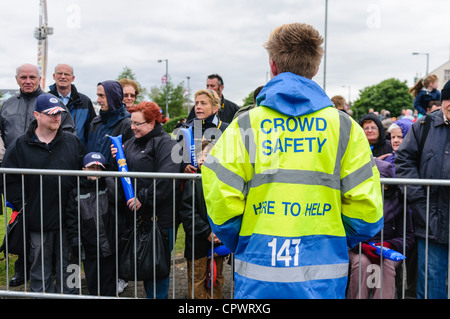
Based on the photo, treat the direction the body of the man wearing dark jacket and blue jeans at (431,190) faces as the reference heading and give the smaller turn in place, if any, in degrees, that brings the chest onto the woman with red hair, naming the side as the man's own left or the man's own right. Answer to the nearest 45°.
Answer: approximately 135° to the man's own right

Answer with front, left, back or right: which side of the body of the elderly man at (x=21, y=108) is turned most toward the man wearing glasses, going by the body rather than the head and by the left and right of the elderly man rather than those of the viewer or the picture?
left

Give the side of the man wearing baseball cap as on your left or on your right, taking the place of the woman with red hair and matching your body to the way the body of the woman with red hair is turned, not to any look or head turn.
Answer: on your right

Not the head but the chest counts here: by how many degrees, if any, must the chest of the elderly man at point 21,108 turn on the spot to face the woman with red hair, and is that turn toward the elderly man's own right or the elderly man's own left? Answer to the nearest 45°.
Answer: approximately 45° to the elderly man's own left

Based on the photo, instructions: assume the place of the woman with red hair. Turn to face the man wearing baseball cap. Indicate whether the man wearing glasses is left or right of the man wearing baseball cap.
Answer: right

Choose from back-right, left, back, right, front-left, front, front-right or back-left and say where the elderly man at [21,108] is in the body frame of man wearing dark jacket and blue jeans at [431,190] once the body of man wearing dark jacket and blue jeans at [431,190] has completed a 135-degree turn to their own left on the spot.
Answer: left

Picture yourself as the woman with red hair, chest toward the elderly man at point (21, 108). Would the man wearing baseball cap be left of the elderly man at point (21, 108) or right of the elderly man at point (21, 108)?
left

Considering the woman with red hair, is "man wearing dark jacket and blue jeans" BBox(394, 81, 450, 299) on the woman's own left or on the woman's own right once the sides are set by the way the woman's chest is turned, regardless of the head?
on the woman's own left

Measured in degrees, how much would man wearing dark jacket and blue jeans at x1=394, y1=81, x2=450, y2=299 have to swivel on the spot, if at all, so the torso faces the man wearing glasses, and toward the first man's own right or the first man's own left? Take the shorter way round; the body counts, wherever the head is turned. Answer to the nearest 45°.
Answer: approximately 135° to the first man's own right

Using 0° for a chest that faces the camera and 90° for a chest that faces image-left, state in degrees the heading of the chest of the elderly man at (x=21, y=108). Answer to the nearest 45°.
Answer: approximately 0°

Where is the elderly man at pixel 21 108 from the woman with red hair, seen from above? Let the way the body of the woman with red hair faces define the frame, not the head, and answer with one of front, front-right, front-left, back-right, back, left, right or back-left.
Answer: right
